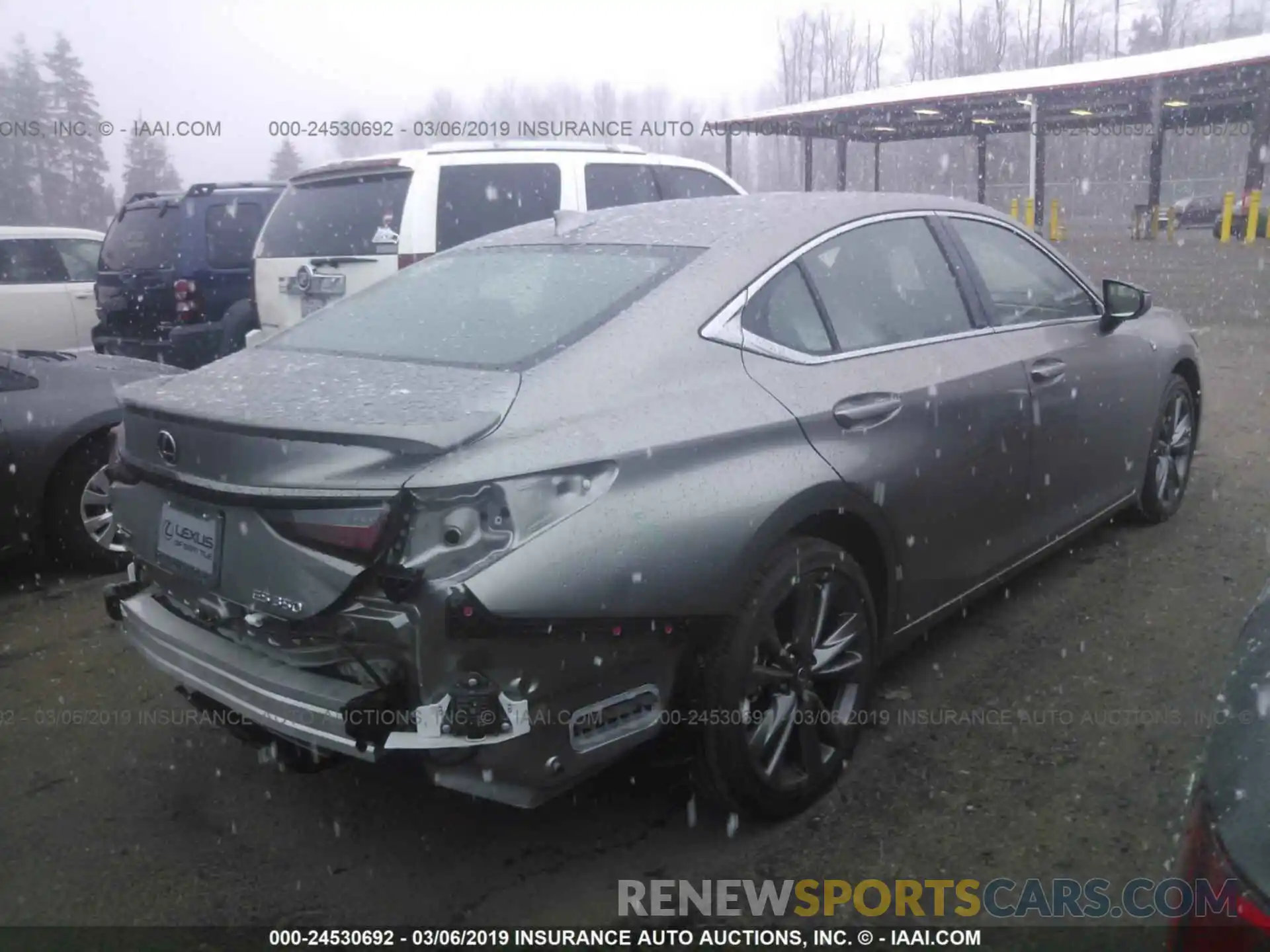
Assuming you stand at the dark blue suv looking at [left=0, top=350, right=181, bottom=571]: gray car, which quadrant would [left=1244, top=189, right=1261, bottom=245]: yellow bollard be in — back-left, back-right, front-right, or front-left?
back-left

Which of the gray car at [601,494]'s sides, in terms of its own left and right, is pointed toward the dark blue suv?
left

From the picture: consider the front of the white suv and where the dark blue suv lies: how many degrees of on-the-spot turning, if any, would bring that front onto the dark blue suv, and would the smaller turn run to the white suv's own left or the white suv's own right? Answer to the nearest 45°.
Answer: approximately 90° to the white suv's own left

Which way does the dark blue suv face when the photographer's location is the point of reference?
facing away from the viewer and to the right of the viewer

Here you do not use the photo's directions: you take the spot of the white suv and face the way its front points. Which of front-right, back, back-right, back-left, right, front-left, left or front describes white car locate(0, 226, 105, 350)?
left

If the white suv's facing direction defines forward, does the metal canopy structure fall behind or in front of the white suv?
in front

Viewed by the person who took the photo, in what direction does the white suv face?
facing away from the viewer and to the right of the viewer

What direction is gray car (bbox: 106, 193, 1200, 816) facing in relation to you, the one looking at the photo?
facing away from the viewer and to the right of the viewer

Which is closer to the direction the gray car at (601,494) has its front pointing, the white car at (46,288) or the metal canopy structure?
the metal canopy structure
